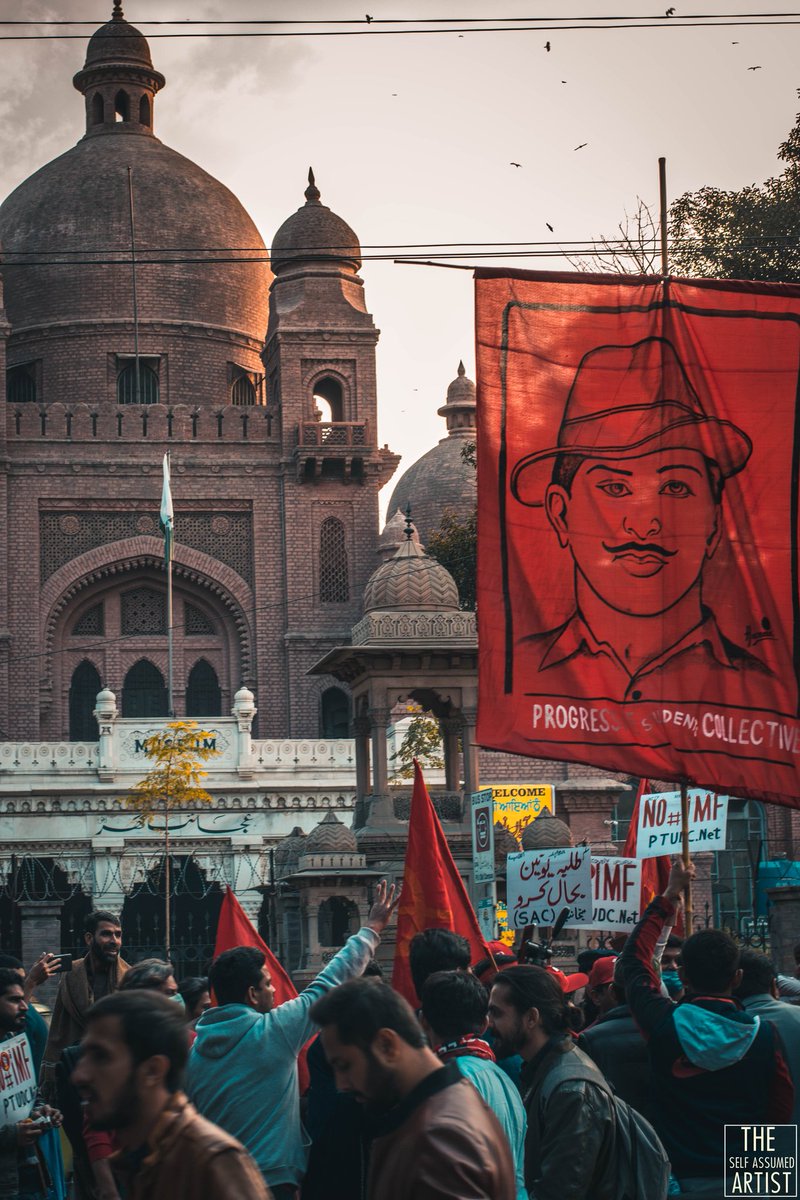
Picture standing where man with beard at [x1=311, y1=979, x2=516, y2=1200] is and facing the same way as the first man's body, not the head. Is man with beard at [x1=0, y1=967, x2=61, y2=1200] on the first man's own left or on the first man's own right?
on the first man's own right

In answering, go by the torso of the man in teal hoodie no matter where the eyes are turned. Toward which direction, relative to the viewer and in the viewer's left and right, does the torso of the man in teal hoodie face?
facing away from the viewer and to the right of the viewer

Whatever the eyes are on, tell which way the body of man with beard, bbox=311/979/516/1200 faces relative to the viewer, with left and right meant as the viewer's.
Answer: facing to the left of the viewer

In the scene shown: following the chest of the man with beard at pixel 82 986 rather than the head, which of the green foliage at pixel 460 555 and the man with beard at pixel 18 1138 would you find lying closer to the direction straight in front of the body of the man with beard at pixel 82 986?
the man with beard

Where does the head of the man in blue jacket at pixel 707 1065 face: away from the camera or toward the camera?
away from the camera

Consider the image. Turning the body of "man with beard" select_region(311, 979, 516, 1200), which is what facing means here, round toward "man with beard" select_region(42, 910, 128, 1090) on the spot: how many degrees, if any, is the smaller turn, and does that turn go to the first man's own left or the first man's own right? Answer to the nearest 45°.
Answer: approximately 90° to the first man's own right

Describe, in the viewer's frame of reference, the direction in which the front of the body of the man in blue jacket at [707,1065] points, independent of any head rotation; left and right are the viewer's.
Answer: facing away from the viewer

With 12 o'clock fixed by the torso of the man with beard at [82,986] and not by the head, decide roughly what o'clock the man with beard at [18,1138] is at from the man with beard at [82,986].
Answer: the man with beard at [18,1138] is roughly at 2 o'clock from the man with beard at [82,986].

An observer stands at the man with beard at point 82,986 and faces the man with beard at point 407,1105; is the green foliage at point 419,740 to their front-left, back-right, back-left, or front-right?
back-left

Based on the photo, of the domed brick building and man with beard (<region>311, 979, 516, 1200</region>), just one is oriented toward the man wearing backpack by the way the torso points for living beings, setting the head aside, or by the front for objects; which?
the domed brick building

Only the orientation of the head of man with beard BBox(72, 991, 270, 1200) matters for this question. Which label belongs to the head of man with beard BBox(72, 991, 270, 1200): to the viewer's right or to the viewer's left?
to the viewer's left
